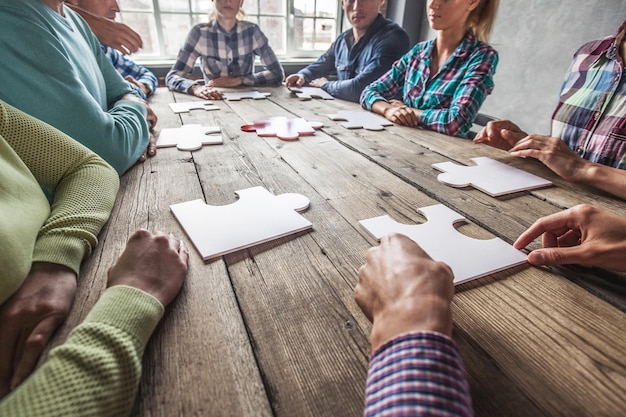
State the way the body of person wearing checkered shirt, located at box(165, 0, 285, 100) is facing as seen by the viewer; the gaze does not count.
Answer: toward the camera

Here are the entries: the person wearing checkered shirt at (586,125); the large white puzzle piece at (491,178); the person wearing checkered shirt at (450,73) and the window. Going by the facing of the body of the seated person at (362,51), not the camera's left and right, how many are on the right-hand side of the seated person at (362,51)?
1

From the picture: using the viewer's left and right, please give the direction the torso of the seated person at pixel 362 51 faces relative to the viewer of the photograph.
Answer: facing the viewer and to the left of the viewer

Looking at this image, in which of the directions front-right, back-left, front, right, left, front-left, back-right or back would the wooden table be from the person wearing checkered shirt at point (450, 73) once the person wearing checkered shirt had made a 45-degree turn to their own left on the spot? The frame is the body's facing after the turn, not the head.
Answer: front

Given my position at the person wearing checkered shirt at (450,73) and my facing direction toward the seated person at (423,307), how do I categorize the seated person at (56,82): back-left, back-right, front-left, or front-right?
front-right

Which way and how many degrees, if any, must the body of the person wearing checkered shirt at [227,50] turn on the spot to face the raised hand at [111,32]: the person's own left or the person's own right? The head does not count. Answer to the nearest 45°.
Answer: approximately 45° to the person's own right

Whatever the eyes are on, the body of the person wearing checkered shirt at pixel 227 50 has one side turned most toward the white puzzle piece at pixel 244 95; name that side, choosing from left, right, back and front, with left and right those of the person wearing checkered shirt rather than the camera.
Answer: front

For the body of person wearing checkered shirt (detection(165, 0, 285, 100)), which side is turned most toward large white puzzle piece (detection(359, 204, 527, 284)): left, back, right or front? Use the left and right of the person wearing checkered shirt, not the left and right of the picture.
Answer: front

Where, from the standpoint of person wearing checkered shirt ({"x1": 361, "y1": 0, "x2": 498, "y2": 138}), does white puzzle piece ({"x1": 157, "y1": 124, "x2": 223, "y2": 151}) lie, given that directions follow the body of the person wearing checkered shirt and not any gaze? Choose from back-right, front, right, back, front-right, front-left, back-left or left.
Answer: front

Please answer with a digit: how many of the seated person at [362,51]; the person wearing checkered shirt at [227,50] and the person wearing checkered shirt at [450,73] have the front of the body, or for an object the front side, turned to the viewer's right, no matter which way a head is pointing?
0

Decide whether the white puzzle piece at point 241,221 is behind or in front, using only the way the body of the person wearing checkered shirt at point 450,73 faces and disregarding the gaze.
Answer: in front

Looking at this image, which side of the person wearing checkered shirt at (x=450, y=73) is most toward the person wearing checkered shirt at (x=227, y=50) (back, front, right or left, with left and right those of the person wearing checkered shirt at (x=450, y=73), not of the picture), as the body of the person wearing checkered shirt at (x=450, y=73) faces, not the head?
right

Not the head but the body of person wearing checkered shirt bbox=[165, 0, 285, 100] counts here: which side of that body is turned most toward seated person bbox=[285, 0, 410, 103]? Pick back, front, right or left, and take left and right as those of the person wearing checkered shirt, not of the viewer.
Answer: left

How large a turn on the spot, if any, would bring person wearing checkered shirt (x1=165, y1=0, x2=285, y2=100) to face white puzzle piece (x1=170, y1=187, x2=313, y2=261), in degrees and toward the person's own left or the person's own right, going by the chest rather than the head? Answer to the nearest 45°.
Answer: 0° — they already face it

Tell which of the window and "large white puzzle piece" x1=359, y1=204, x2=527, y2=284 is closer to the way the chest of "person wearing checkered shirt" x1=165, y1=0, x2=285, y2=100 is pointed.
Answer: the large white puzzle piece

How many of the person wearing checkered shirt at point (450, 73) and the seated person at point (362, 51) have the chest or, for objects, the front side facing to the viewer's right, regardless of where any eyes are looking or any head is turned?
0

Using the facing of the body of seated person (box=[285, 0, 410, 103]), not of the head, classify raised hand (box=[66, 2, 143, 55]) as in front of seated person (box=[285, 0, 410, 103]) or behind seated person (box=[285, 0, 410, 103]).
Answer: in front

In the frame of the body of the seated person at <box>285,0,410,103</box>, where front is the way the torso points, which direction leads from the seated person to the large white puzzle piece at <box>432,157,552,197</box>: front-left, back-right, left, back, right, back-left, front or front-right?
front-left
